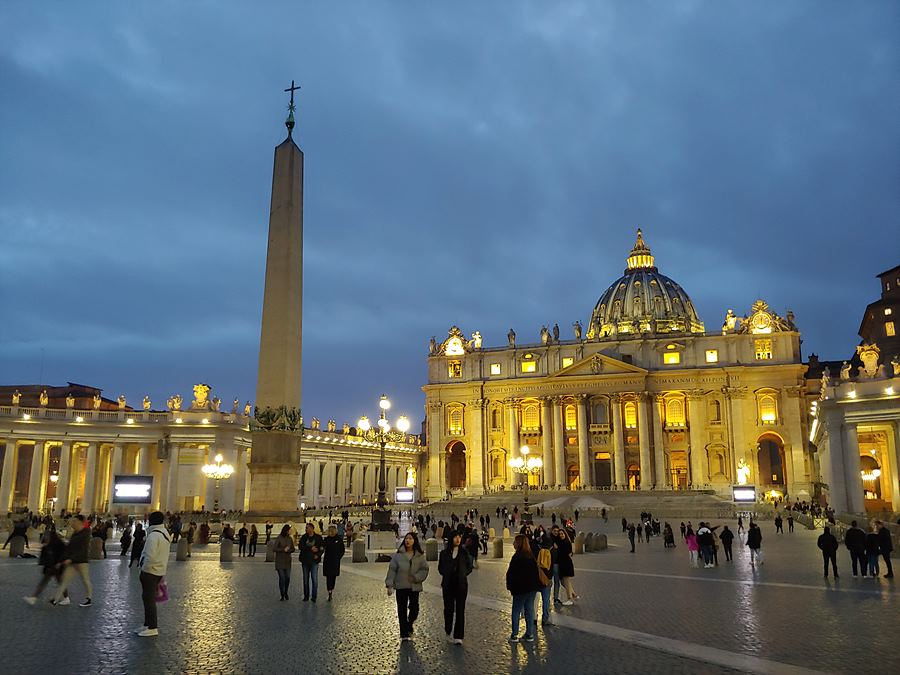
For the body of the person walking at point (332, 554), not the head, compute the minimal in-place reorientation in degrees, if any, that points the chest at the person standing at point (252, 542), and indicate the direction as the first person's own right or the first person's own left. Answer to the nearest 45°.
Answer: approximately 180°

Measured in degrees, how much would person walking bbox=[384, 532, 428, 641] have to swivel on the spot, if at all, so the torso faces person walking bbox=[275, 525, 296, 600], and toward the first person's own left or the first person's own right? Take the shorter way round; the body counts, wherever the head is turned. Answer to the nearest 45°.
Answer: approximately 135° to the first person's own right

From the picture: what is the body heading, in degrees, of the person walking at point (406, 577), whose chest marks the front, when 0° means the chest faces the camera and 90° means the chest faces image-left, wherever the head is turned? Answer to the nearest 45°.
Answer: approximately 0°

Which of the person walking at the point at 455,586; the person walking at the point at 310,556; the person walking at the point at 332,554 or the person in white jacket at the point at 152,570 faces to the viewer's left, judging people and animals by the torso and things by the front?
the person in white jacket

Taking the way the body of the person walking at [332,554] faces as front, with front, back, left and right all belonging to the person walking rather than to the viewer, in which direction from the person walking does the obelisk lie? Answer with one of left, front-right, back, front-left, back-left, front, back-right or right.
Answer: back

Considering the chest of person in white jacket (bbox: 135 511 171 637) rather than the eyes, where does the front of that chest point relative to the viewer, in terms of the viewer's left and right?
facing to the left of the viewer

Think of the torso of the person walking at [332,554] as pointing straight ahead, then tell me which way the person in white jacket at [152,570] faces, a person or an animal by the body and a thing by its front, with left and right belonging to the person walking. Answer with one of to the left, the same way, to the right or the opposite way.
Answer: to the right

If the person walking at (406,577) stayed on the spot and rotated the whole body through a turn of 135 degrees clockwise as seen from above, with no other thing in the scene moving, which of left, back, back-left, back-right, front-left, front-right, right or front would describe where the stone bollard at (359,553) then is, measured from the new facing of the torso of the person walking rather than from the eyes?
front-right

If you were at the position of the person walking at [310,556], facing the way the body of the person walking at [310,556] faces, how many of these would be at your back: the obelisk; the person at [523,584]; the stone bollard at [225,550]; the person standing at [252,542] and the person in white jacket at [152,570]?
3

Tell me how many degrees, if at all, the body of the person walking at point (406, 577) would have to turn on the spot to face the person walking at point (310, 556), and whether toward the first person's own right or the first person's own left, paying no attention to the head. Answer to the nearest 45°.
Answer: approximately 135° to the first person's own right
